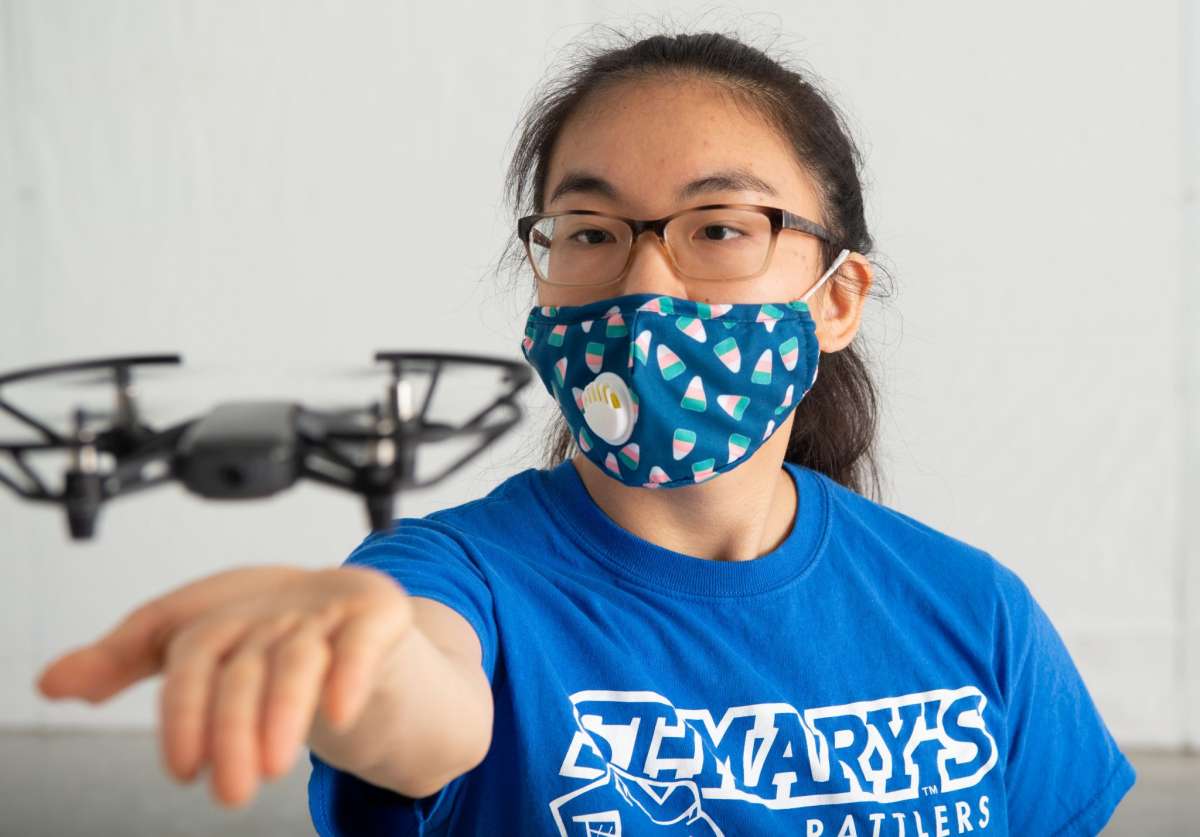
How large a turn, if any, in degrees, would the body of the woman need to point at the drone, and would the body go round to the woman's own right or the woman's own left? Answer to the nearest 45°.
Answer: approximately 45° to the woman's own right

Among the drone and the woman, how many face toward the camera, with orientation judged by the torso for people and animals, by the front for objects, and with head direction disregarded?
2

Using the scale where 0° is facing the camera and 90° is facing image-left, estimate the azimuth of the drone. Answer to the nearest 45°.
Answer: approximately 0°

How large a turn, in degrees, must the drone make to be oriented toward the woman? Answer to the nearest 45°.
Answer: approximately 135° to its left
